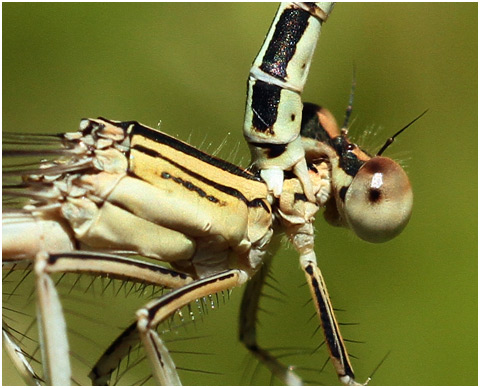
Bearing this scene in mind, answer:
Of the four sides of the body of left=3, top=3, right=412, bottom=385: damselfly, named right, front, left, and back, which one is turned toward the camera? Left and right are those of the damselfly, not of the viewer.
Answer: right
